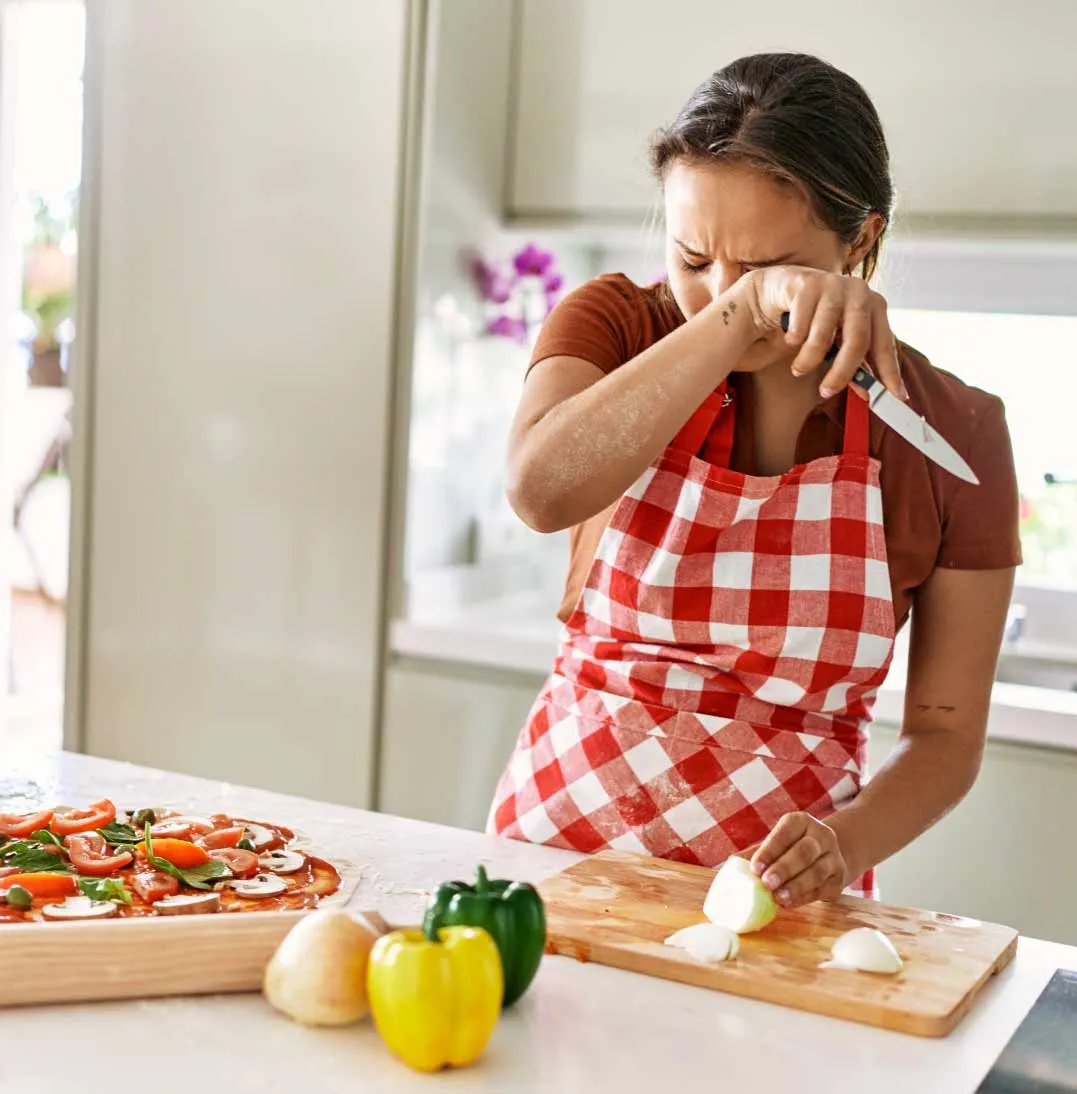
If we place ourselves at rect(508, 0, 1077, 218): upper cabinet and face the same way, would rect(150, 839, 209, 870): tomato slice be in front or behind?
in front

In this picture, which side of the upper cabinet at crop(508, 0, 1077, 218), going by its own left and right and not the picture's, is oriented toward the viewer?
front

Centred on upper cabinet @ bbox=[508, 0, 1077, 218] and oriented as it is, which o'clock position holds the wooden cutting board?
The wooden cutting board is roughly at 12 o'clock from the upper cabinet.

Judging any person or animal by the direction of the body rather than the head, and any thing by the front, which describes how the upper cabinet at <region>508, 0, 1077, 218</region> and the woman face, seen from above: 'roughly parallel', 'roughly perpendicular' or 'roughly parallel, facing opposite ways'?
roughly parallel

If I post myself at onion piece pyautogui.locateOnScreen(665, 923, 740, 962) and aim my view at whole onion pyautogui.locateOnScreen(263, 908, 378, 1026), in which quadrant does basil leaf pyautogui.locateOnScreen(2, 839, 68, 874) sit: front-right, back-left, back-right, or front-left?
front-right

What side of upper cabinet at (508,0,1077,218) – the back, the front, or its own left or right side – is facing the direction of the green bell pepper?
front

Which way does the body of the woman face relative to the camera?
toward the camera

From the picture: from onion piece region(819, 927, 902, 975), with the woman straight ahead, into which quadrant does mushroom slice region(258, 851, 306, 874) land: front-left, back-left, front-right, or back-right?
front-left
